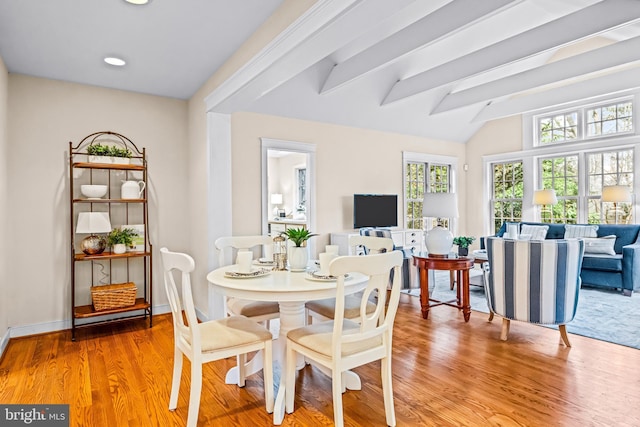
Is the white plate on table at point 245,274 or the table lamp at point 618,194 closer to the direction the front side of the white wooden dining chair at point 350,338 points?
the white plate on table

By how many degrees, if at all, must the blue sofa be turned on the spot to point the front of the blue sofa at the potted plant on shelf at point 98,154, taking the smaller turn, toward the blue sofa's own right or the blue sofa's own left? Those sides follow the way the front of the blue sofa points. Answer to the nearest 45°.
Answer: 0° — it already faces it

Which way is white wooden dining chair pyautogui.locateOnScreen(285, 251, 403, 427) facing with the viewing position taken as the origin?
facing away from the viewer and to the left of the viewer

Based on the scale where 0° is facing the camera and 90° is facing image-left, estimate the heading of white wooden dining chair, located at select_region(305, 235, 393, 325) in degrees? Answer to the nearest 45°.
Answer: approximately 45°

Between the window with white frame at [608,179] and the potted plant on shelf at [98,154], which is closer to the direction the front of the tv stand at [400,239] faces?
the window with white frame

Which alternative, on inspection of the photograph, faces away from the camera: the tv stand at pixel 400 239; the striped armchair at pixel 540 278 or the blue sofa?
the striped armchair

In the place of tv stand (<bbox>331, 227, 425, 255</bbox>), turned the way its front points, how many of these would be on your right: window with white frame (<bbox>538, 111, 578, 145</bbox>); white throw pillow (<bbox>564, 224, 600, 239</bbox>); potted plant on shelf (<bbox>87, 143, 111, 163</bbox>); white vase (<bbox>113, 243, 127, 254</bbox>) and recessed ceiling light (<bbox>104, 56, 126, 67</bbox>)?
3

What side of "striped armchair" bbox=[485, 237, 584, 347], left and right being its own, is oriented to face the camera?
back

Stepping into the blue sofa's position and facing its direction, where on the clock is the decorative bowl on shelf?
The decorative bowl on shelf is roughly at 12 o'clock from the blue sofa.

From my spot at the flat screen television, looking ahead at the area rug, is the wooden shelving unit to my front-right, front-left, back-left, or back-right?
back-right

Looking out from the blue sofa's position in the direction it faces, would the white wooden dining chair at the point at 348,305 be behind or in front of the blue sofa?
in front

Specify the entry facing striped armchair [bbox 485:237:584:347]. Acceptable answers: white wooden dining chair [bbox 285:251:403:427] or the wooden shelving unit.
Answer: the wooden shelving unit

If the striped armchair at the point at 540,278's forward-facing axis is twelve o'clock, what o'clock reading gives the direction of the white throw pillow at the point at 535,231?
The white throw pillow is roughly at 12 o'clock from the striped armchair.

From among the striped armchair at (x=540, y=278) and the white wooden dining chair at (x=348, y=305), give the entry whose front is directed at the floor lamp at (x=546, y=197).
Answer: the striped armchair
